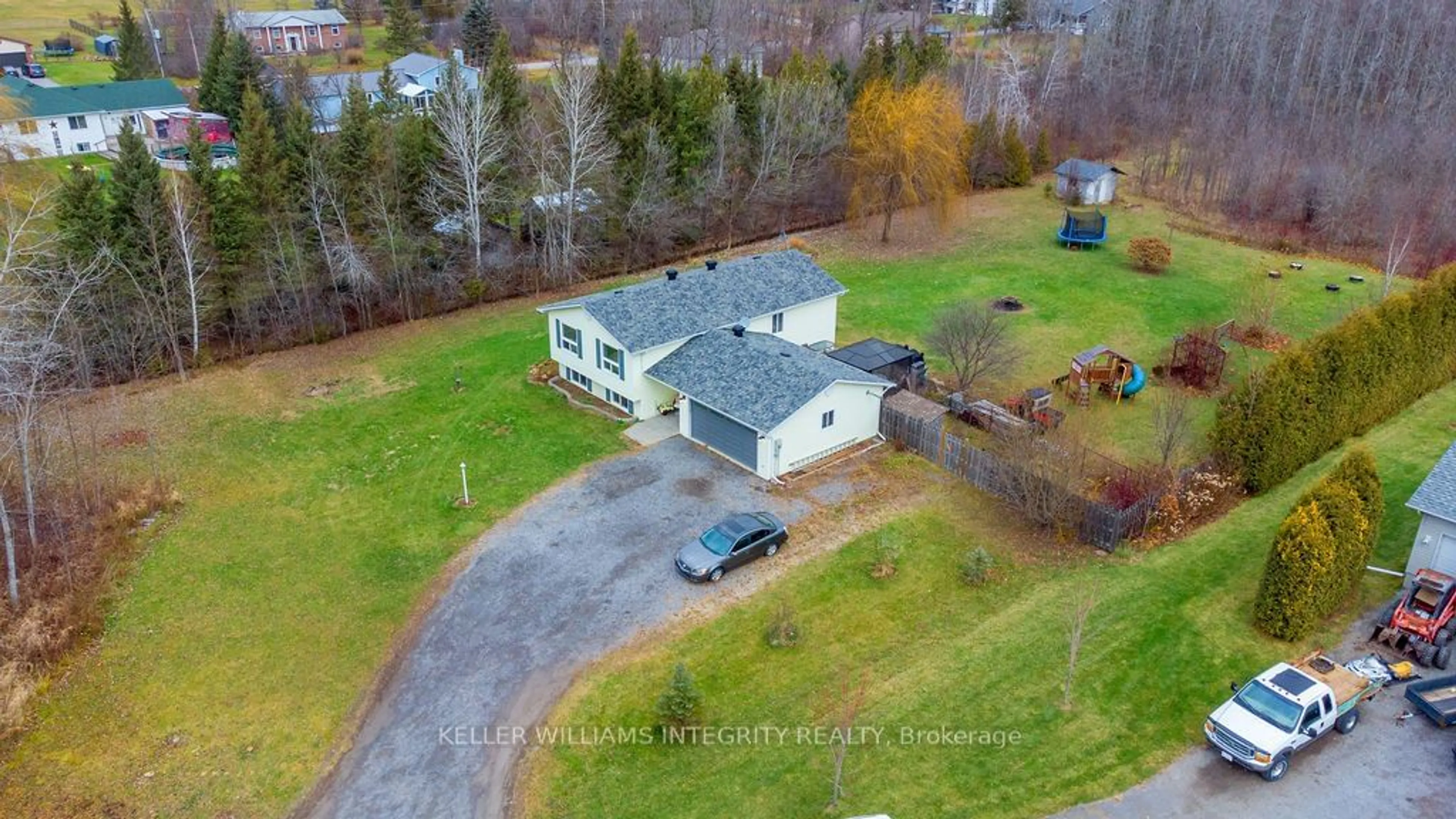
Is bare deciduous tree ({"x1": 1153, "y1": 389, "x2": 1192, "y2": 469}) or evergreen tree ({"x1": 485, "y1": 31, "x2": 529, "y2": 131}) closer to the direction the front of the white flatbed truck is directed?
the evergreen tree

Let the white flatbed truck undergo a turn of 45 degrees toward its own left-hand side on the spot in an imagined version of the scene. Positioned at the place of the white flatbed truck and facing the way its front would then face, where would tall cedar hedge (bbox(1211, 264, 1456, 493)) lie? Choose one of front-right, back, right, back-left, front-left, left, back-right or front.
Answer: back

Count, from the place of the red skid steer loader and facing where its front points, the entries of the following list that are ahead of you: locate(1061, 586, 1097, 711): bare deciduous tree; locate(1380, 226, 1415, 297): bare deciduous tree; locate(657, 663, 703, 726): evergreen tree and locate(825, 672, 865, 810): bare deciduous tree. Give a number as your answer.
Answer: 3

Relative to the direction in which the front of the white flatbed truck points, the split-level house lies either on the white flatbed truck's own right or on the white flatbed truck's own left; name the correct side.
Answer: on the white flatbed truck's own right

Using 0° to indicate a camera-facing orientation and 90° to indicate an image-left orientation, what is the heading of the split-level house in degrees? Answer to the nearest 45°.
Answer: approximately 45°

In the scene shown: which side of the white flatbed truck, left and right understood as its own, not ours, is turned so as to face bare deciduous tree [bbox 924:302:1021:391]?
right

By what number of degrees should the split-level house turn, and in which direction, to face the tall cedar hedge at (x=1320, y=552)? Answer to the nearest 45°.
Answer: approximately 90° to its left

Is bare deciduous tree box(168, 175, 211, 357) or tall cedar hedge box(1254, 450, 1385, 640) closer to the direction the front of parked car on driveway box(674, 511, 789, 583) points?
the bare deciduous tree

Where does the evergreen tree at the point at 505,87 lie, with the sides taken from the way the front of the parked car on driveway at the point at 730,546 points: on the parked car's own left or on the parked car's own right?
on the parked car's own right

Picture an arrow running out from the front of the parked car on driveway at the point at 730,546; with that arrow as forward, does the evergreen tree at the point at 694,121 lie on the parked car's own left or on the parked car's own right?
on the parked car's own right

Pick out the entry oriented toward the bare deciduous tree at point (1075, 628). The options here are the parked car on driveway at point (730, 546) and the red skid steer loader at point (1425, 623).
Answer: the red skid steer loader

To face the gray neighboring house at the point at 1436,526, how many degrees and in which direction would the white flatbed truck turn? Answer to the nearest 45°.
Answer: approximately 135° to its right

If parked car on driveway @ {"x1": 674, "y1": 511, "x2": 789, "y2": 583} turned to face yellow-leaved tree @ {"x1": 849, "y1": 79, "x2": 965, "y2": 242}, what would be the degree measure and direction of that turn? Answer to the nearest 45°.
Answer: approximately 135° to its right
